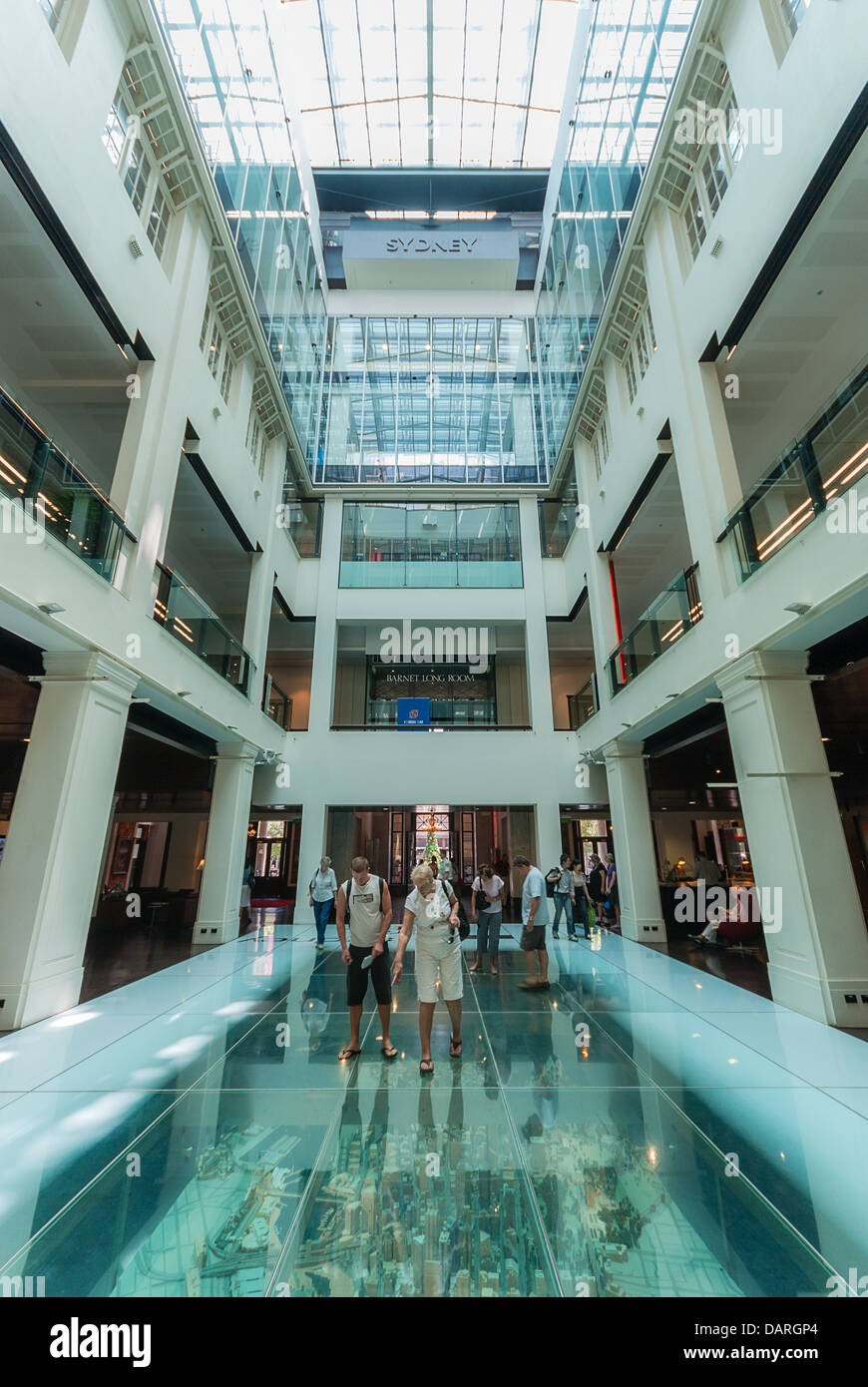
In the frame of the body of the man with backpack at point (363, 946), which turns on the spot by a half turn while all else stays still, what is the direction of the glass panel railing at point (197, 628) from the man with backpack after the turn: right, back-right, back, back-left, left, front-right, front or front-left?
front-left

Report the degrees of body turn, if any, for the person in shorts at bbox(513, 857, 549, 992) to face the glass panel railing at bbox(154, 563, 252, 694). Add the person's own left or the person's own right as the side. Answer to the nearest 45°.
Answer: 0° — they already face it

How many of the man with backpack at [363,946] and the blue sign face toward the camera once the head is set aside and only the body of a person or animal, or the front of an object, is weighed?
2

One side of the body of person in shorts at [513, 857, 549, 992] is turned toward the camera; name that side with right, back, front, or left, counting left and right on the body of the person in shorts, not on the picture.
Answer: left

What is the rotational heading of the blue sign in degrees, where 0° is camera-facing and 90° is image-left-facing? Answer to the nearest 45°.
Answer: approximately 0°

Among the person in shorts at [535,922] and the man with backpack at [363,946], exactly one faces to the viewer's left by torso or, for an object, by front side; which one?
the person in shorts

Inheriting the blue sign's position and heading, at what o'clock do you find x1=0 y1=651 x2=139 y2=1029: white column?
The white column is roughly at 1 o'clock from the blue sign.

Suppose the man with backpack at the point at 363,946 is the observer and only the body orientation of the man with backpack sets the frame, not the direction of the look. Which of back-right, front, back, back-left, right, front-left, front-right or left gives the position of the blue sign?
back
